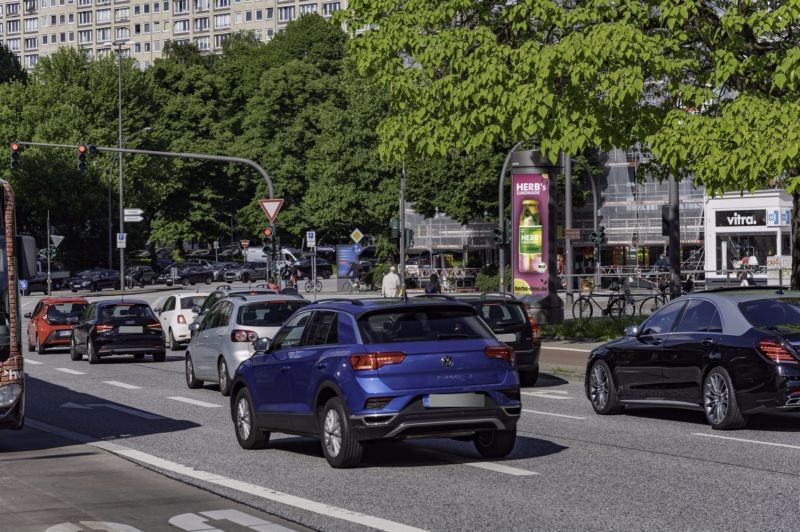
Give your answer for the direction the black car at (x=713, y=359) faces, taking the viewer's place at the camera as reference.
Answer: facing away from the viewer and to the left of the viewer

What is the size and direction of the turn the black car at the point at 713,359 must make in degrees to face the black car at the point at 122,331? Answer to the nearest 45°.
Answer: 0° — it already faces it

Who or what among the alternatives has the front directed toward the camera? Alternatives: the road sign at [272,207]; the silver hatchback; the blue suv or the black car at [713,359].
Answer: the road sign

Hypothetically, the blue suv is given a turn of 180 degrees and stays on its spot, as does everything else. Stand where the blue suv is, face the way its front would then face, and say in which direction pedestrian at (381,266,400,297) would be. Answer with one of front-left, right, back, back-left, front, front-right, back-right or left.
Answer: back-left

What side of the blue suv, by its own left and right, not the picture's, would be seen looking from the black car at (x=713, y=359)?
right

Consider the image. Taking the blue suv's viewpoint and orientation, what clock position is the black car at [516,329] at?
The black car is roughly at 2 o'clock from the blue suv.

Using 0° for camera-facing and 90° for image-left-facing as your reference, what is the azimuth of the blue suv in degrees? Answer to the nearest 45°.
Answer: approximately 135°

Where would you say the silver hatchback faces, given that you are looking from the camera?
facing away from the viewer and to the left of the viewer

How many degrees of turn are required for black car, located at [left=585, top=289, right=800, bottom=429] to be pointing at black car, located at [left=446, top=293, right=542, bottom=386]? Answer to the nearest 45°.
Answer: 0° — it already faces it

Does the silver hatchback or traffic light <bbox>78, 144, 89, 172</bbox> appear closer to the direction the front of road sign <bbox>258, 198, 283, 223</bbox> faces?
the silver hatchback

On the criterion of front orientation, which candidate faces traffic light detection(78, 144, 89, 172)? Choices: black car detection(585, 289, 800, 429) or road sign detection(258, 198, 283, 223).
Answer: the black car

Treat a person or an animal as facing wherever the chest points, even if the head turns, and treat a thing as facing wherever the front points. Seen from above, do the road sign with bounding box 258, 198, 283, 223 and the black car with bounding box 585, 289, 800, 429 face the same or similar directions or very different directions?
very different directions
